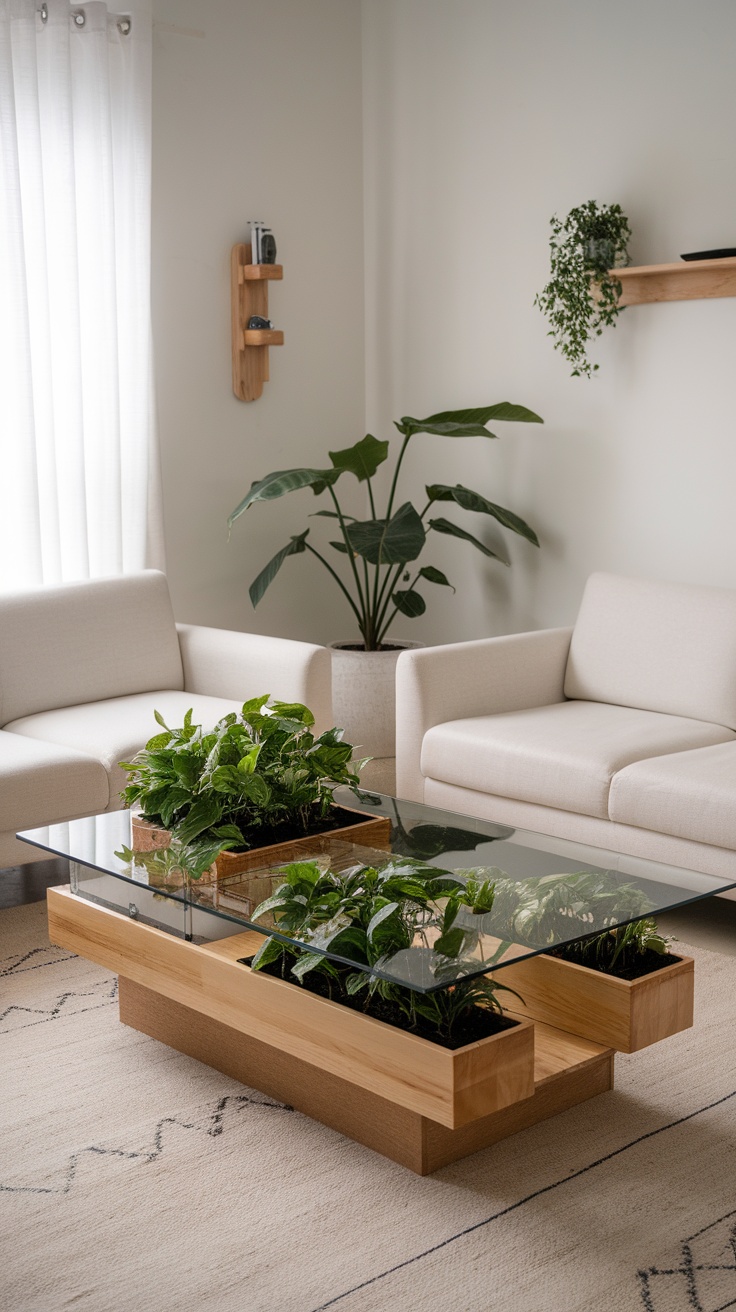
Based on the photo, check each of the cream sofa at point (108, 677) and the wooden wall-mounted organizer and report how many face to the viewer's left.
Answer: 0

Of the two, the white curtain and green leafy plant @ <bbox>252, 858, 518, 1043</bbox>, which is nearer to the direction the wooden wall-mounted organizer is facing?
the green leafy plant

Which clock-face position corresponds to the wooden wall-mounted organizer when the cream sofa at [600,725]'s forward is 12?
The wooden wall-mounted organizer is roughly at 3 o'clock from the cream sofa.

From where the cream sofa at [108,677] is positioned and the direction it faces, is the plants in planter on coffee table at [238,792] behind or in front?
in front

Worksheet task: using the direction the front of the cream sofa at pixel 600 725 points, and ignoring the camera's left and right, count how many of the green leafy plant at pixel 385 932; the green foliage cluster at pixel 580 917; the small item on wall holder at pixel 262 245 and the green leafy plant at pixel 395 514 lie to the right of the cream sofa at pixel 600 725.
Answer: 2

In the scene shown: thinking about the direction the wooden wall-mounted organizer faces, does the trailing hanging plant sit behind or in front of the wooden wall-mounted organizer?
in front

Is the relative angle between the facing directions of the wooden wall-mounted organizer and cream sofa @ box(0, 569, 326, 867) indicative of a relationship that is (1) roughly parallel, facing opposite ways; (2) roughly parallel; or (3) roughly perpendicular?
roughly parallel

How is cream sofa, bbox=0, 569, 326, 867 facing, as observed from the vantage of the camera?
facing the viewer and to the right of the viewer
